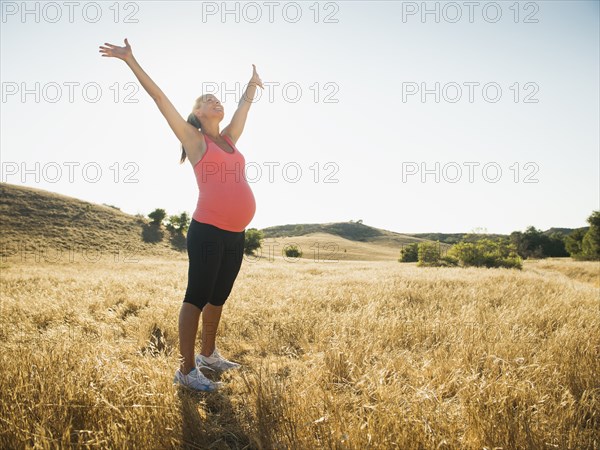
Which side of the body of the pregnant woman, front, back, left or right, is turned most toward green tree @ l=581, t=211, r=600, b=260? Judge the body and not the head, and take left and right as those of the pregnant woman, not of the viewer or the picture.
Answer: left

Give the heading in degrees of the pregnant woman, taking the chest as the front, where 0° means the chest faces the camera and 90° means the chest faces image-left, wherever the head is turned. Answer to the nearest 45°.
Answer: approximately 315°

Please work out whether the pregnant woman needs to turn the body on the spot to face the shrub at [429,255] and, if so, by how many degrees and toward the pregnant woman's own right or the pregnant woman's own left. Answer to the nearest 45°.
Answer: approximately 90° to the pregnant woman's own left

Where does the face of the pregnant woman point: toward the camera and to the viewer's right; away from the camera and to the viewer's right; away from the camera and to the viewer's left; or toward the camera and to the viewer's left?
toward the camera and to the viewer's right
